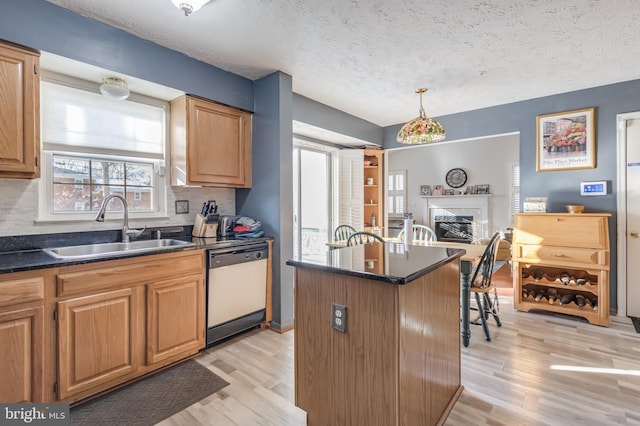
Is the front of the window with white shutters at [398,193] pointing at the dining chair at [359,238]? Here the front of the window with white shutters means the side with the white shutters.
yes

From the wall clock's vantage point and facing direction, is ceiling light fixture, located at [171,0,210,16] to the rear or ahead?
ahead

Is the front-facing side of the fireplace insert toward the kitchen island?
yes

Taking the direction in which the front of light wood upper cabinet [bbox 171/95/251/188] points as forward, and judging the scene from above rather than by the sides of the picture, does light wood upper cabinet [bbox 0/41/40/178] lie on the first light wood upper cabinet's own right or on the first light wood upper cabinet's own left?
on the first light wood upper cabinet's own right

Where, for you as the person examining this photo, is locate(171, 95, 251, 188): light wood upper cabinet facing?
facing the viewer and to the right of the viewer

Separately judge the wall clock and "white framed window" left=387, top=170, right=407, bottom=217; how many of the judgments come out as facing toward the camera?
2

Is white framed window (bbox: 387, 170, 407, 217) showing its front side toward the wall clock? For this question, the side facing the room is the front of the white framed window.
no

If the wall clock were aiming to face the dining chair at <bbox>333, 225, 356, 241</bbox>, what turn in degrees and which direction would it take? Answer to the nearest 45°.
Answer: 0° — it already faces it

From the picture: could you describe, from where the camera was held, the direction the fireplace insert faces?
facing the viewer

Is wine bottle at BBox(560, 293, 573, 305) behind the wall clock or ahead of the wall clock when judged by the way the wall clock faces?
ahead

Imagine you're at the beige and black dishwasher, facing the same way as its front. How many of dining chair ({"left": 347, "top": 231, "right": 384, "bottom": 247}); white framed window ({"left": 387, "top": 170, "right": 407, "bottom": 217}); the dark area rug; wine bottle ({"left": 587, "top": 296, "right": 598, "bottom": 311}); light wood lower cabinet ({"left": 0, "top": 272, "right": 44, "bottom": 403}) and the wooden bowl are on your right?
2

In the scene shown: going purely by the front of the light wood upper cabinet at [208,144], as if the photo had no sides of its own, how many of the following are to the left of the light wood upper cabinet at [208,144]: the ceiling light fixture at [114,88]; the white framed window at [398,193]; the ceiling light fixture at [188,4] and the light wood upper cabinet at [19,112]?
1

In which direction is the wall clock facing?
toward the camera

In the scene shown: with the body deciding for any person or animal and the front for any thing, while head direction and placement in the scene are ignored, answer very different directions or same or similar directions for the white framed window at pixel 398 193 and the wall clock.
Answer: same or similar directions

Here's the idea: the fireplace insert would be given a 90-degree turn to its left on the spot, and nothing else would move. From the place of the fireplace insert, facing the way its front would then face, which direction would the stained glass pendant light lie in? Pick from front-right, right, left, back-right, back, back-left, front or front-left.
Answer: right
